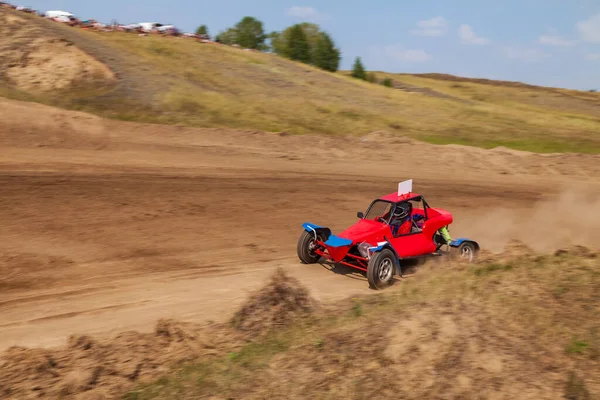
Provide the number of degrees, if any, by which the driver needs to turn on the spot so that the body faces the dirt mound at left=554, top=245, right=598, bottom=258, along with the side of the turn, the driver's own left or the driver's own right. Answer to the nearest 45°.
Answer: approximately 90° to the driver's own left

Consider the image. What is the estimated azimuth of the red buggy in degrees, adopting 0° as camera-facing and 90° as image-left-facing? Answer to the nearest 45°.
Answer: approximately 45°

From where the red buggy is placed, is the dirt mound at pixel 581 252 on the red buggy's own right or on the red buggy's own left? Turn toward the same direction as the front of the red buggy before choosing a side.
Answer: on the red buggy's own left

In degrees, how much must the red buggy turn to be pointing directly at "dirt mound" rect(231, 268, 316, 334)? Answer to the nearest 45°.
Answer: approximately 45° to its left

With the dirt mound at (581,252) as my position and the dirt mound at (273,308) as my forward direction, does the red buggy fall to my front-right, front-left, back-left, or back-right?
front-right

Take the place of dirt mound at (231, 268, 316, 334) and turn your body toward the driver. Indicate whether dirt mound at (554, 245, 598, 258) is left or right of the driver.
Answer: right

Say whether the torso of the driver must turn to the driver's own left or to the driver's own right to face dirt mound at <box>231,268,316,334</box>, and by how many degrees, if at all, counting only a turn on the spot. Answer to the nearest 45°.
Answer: approximately 45° to the driver's own left

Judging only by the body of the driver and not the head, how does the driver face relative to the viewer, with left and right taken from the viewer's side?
facing the viewer and to the left of the viewer
